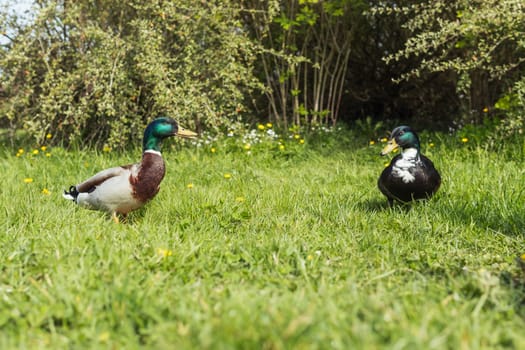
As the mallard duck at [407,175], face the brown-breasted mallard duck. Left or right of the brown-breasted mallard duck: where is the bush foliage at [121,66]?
right

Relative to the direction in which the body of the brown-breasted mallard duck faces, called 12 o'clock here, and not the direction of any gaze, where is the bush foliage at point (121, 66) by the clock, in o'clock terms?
The bush foliage is roughly at 9 o'clock from the brown-breasted mallard duck.

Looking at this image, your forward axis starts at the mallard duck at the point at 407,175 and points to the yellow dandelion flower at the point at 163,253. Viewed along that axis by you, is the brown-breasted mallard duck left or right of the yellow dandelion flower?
right

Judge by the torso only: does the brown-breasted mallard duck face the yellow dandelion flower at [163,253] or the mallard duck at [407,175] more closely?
the mallard duck

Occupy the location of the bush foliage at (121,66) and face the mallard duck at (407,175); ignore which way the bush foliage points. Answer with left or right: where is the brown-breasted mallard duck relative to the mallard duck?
right

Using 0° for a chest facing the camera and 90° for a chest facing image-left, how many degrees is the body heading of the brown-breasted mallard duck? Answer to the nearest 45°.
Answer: approximately 270°

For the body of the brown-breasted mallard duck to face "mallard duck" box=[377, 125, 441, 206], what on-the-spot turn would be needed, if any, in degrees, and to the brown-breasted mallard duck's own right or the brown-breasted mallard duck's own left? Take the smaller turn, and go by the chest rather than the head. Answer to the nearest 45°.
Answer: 0° — it already faces it

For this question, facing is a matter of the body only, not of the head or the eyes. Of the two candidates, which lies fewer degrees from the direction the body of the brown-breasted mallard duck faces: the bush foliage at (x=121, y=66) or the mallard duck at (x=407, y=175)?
the mallard duck

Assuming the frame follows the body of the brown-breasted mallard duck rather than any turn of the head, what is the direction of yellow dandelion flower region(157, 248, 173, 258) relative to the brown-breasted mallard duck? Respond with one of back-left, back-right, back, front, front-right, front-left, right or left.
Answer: right
